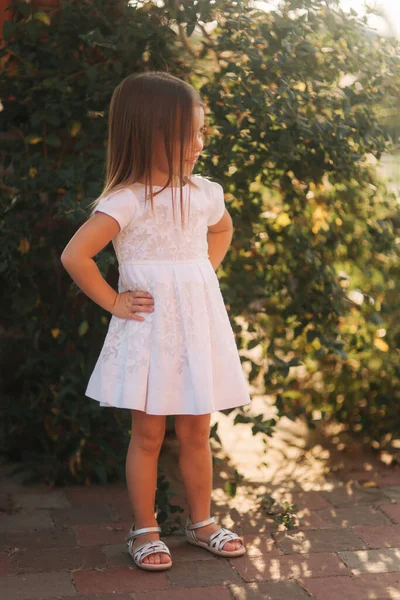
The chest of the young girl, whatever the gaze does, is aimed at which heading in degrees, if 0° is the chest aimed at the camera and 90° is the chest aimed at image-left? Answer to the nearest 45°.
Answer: approximately 315°

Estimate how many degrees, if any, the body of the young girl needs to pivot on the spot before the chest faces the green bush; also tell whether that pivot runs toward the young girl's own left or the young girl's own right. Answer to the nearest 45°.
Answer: approximately 135° to the young girl's own left
